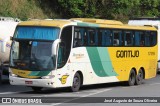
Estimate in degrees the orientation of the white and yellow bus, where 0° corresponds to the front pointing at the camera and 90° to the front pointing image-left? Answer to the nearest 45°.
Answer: approximately 45°
